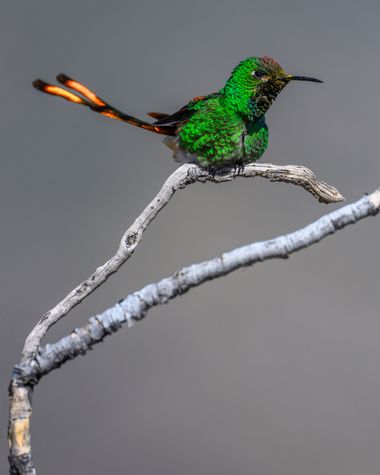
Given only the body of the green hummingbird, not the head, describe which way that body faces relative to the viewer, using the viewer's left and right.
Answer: facing to the right of the viewer
